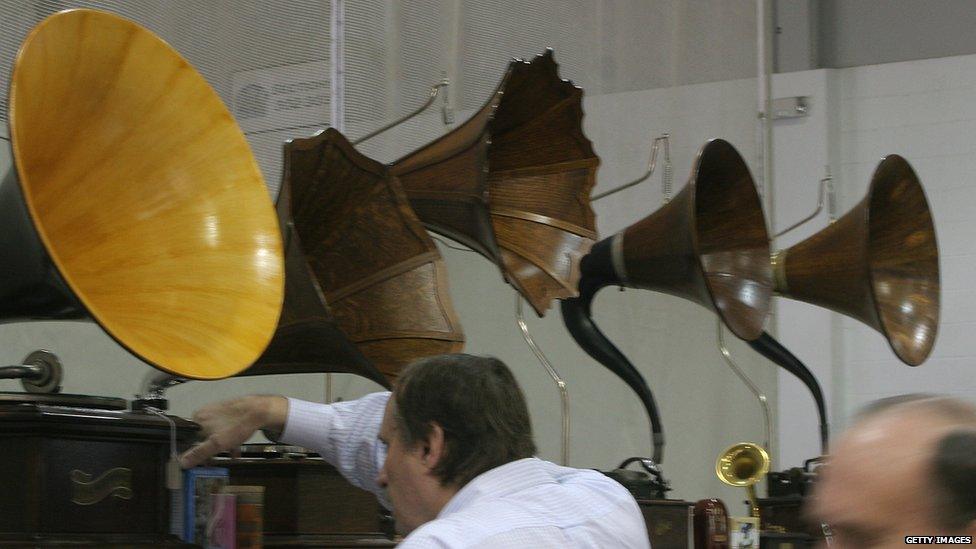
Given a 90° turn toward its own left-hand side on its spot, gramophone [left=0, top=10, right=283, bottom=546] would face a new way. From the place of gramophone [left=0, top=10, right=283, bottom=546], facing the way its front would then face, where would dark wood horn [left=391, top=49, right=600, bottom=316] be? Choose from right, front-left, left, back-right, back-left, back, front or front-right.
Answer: front

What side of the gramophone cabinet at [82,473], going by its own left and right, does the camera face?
front

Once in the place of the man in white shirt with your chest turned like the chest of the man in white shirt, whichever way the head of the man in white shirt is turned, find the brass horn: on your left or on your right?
on your right

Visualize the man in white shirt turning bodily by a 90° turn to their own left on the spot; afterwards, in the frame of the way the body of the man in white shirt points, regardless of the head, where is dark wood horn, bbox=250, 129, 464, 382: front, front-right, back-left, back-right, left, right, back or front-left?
back-right

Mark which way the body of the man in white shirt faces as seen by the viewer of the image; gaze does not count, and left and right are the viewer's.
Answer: facing away from the viewer and to the left of the viewer

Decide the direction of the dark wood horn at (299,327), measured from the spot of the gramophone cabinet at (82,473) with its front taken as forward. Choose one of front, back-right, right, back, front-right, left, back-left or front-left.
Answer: back-left

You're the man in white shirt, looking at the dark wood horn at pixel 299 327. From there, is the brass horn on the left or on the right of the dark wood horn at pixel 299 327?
right

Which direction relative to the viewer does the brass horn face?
toward the camera

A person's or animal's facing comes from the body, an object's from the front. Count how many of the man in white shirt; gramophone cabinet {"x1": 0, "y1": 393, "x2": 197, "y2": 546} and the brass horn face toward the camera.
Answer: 2

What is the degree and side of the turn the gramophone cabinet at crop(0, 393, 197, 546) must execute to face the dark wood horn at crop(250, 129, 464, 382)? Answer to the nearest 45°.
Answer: approximately 135° to its left

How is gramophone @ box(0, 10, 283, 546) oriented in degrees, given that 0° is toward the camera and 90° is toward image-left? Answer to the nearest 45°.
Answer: approximately 315°

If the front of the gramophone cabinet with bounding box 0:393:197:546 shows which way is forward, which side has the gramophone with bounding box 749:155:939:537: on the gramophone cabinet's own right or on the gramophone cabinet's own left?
on the gramophone cabinet's own left

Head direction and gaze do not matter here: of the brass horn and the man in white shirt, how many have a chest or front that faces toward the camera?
1

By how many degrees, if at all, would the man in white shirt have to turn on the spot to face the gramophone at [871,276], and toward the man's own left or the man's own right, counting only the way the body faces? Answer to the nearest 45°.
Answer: approximately 90° to the man's own right
